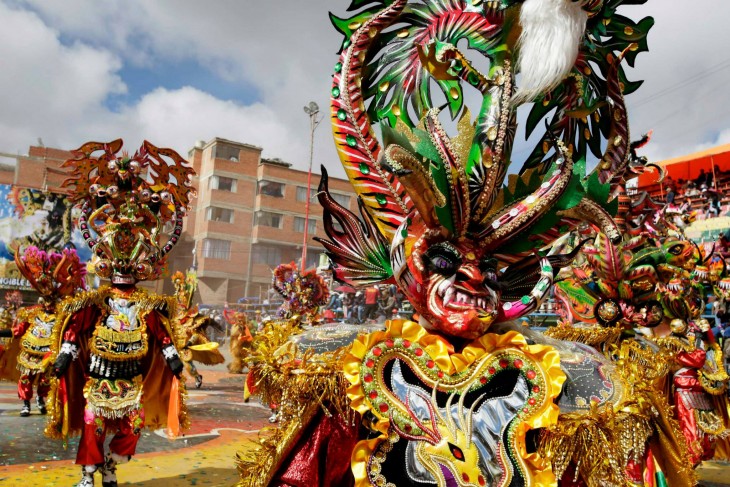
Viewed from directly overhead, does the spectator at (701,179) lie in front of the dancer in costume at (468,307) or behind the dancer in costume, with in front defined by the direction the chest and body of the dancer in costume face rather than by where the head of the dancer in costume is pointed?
behind

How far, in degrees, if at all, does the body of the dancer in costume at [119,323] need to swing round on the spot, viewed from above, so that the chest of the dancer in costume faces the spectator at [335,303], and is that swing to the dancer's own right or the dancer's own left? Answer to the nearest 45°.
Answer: approximately 135° to the dancer's own left

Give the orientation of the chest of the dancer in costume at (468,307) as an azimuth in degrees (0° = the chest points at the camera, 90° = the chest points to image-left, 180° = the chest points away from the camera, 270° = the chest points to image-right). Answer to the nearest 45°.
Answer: approximately 0°

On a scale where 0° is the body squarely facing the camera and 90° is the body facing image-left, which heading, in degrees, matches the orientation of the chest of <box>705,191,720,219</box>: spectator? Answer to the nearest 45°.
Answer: approximately 45°

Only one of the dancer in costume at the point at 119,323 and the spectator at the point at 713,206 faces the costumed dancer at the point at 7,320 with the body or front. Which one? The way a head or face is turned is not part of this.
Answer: the spectator

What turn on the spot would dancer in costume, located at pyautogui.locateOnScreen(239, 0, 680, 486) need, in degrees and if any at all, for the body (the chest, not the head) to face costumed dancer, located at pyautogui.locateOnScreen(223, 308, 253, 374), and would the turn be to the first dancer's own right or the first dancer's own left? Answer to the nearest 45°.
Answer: approximately 180°

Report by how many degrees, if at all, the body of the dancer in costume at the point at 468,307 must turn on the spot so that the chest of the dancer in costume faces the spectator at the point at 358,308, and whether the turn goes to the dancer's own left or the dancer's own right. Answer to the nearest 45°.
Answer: approximately 180°

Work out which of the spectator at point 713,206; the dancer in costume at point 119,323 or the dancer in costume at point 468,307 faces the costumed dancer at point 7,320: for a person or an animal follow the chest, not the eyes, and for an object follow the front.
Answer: the spectator

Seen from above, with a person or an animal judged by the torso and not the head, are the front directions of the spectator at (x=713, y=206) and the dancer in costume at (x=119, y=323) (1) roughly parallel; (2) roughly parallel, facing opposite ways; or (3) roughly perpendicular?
roughly perpendicular

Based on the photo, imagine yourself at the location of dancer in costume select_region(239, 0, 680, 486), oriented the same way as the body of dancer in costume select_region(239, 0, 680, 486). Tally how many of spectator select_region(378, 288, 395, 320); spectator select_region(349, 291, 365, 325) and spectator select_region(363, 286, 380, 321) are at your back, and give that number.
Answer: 3

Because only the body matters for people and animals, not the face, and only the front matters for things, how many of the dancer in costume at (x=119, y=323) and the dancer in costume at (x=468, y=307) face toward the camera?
2
